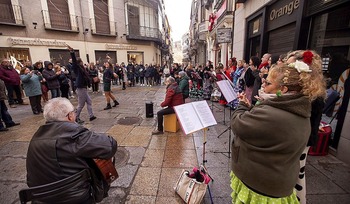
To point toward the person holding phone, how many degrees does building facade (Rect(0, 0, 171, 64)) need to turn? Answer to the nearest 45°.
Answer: approximately 45° to its right

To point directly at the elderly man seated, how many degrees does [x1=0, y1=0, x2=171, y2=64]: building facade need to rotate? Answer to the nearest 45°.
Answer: approximately 45° to its right

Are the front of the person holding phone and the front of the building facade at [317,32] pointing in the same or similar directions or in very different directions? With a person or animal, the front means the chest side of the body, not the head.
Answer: very different directions

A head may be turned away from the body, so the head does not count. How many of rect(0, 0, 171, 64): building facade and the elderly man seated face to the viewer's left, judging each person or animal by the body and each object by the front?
0

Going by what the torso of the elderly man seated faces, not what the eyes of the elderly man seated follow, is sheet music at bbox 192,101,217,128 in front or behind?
in front

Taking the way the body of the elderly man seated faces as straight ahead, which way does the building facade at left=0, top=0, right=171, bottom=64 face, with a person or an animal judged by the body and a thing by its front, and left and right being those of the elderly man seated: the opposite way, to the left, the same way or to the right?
to the right

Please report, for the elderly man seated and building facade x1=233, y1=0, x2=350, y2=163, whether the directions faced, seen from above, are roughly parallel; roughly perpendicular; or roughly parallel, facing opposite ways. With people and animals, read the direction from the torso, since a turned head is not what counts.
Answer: roughly perpendicular

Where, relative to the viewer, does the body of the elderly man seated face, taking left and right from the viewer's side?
facing away from the viewer and to the right of the viewer

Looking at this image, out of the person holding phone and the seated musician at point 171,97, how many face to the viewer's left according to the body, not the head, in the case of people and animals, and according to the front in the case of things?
1

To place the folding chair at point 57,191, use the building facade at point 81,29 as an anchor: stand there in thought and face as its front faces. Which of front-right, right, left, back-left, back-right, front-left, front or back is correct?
front-right

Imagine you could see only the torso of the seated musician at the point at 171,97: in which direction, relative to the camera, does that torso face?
to the viewer's left

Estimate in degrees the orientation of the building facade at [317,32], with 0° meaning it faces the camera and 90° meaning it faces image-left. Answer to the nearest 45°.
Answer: approximately 45°

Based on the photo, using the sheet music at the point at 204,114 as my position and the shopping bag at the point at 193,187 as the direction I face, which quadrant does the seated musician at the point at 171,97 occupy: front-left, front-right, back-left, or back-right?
back-right

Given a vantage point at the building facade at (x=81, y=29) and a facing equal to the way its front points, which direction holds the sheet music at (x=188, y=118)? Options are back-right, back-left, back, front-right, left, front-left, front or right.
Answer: front-right

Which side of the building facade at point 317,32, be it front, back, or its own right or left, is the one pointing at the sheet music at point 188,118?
front

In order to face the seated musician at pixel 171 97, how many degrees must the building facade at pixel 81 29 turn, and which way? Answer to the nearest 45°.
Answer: approximately 45° to its right
